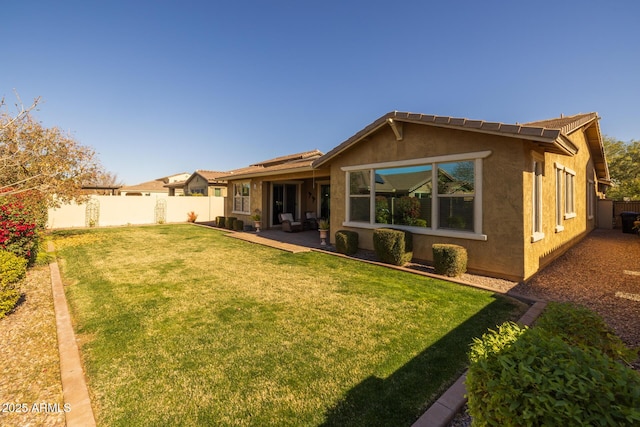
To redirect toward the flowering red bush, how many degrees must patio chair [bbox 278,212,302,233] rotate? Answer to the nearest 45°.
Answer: approximately 90° to its right

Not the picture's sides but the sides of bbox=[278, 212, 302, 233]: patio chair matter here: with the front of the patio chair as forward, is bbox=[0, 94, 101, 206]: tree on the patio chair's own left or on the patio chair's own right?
on the patio chair's own right

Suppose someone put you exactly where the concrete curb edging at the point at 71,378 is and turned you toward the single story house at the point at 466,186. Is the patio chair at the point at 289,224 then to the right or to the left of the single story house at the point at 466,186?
left

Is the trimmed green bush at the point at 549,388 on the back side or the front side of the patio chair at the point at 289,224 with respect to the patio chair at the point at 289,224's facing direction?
on the front side

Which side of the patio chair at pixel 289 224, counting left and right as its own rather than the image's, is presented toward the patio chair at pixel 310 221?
left
